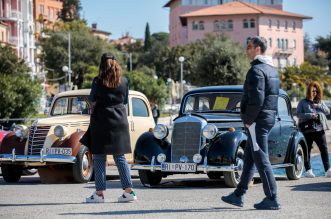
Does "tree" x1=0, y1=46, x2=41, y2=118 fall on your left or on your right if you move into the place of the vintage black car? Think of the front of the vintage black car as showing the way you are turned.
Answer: on your right

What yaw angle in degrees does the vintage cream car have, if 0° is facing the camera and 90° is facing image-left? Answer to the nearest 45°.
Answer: approximately 45°

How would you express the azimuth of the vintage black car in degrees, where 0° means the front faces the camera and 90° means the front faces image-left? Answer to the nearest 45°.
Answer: approximately 45°

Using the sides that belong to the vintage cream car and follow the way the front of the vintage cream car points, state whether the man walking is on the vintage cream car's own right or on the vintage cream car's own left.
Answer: on the vintage cream car's own left

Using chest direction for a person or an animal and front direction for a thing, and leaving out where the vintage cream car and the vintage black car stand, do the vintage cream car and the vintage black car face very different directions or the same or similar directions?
same or similar directions

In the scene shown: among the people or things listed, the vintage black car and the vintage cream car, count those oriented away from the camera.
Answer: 0

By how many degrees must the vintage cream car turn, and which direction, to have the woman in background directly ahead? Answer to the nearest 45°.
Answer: approximately 135° to its left

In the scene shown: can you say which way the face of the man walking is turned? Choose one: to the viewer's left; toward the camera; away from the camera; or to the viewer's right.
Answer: to the viewer's left

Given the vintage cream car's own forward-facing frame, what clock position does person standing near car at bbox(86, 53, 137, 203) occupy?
The person standing near car is roughly at 10 o'clock from the vintage cream car.

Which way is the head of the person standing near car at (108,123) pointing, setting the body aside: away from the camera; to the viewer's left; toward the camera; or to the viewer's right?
away from the camera

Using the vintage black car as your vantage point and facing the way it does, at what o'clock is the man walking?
The man walking is roughly at 10 o'clock from the vintage black car.
